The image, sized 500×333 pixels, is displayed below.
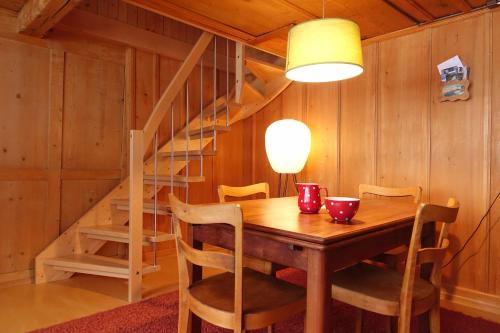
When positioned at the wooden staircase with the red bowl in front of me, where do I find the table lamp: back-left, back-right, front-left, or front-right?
front-left

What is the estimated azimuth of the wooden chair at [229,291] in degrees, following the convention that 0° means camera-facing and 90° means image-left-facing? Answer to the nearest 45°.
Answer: approximately 225°

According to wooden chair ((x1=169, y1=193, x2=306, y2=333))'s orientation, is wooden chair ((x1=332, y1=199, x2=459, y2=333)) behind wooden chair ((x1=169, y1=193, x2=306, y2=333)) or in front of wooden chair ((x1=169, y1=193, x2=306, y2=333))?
in front

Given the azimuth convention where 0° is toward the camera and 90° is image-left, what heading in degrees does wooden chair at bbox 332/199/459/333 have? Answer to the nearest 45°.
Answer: approximately 135°

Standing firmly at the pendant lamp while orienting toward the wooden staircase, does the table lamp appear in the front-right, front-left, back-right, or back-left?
front-right

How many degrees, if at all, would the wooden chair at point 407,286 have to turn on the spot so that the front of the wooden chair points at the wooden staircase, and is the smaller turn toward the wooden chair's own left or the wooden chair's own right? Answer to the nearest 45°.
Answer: approximately 45° to the wooden chair's own left

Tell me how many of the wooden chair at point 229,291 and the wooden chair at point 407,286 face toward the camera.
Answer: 0

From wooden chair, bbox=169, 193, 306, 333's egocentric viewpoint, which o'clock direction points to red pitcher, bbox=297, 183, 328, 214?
The red pitcher is roughly at 12 o'clock from the wooden chair.
